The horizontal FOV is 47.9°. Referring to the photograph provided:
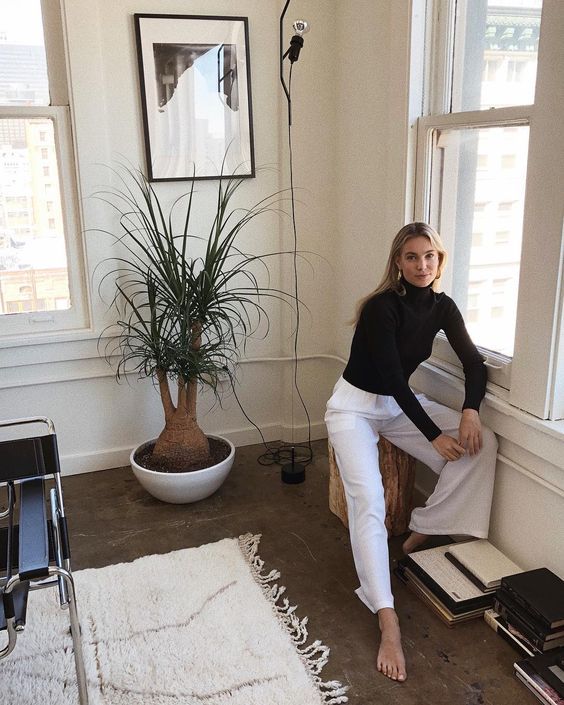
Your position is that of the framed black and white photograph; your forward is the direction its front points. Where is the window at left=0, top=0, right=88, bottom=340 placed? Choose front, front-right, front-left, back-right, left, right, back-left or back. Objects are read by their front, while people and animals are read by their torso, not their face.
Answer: right

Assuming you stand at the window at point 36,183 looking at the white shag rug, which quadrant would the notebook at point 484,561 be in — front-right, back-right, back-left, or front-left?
front-left

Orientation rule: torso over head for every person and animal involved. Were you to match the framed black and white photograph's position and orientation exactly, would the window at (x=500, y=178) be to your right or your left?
on your left

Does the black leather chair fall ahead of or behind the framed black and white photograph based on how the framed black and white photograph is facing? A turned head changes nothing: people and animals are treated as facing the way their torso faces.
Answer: ahead

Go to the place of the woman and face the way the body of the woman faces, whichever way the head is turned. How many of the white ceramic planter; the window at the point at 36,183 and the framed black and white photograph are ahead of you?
0

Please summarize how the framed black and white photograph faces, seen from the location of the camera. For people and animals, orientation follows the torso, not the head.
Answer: facing the viewer

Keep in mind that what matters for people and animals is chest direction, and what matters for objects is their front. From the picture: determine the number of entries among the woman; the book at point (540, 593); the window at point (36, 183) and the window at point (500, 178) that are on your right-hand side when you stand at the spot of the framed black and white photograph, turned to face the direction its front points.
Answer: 1

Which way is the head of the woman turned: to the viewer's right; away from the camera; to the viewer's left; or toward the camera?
toward the camera

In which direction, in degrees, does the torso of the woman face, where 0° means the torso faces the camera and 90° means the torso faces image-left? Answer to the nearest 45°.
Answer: approximately 315°

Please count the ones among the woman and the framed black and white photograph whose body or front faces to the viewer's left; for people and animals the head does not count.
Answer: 0

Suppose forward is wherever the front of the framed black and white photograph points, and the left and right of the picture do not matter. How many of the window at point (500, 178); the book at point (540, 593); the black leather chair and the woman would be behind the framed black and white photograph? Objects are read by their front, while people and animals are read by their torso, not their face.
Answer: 0

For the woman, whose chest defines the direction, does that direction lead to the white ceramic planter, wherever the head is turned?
no

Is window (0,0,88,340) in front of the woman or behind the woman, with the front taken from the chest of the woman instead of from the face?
behind

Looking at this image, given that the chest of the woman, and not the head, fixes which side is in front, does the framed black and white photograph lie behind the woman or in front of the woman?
behind

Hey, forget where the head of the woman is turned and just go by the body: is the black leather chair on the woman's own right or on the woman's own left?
on the woman's own right

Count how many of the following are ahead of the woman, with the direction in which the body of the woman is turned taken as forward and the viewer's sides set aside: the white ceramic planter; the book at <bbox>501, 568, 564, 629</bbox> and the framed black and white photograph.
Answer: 1
